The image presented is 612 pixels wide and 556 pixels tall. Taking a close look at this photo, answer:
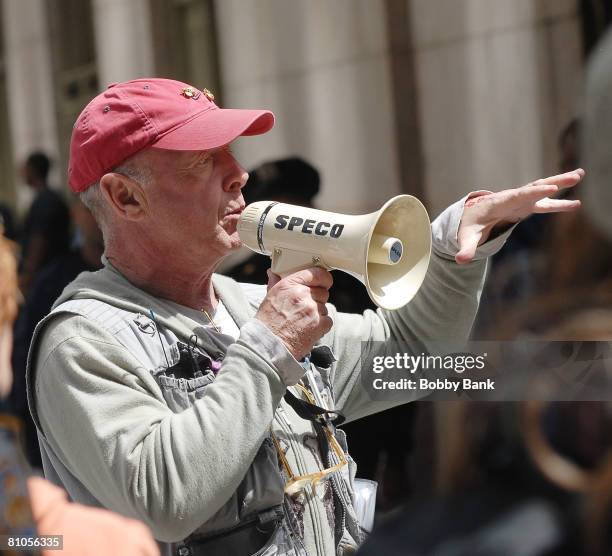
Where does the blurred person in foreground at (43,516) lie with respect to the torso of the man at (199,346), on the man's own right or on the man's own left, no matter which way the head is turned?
on the man's own right

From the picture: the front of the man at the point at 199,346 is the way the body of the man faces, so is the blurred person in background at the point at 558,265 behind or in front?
in front

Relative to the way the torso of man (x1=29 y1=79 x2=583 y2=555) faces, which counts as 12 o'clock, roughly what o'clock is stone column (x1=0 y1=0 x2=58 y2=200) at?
The stone column is roughly at 7 o'clock from the man.

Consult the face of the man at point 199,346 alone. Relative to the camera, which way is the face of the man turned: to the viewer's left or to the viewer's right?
to the viewer's right

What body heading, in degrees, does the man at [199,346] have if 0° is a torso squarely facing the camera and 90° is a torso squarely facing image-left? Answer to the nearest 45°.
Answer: approximately 315°

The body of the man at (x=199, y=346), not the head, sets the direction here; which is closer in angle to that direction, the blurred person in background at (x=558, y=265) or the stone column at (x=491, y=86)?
the blurred person in background

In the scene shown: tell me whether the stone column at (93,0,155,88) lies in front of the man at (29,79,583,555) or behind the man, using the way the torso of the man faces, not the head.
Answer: behind

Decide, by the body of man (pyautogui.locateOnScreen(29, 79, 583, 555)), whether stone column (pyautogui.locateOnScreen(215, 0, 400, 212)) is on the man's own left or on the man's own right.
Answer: on the man's own left

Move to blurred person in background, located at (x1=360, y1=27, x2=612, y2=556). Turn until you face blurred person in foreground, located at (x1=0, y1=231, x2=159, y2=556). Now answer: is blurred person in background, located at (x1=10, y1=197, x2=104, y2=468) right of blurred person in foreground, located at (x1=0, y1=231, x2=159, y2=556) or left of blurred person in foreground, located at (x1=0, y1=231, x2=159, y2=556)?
right

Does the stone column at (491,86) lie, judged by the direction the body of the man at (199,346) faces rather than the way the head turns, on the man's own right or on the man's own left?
on the man's own left
